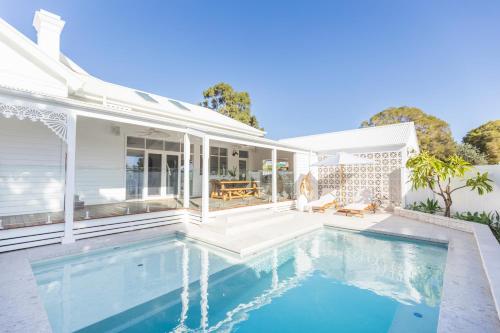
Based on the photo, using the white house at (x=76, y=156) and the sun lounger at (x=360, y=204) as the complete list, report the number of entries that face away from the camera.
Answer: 0

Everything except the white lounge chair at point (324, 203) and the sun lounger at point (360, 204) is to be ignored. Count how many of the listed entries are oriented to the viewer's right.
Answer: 0

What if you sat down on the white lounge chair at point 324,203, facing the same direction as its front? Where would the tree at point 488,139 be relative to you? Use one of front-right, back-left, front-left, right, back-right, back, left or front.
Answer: back

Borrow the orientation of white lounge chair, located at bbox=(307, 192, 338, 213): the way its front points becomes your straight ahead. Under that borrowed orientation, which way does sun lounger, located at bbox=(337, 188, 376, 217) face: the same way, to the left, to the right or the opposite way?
the same way

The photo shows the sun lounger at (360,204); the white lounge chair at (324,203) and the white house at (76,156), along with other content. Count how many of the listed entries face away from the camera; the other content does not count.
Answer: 0

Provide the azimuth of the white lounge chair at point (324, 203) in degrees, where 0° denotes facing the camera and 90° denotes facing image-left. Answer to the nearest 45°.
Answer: approximately 45°

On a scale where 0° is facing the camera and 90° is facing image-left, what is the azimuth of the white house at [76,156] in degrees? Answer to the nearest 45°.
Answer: approximately 315°

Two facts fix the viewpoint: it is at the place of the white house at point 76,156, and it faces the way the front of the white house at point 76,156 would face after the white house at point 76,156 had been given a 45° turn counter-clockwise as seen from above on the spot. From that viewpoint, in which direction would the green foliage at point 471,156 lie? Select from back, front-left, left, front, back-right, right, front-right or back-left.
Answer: front

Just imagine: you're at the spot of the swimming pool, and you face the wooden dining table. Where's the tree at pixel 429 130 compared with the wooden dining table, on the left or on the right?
right

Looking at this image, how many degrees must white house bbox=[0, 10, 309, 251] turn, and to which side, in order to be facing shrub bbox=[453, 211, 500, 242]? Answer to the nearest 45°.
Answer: approximately 45° to its left

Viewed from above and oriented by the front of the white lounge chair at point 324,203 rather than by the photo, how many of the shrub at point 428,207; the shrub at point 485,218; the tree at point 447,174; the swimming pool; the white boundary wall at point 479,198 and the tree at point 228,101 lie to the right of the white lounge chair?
1

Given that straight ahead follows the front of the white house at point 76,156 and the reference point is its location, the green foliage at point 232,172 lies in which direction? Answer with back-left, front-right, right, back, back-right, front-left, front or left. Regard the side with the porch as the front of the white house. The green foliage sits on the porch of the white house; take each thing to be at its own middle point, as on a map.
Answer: left

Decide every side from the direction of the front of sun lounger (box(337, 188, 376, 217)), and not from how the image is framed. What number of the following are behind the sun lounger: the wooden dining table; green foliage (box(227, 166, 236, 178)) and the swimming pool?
0

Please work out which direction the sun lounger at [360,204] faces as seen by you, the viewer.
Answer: facing the viewer and to the left of the viewer

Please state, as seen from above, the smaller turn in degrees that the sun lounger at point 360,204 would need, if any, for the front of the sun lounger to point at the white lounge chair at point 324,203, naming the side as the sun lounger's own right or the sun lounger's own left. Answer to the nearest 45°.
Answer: approximately 45° to the sun lounger's own right

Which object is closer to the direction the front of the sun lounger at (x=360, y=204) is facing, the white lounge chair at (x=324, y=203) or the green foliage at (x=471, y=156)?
the white lounge chair

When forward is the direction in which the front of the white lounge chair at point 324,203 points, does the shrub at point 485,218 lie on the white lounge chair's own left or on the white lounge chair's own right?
on the white lounge chair's own left
